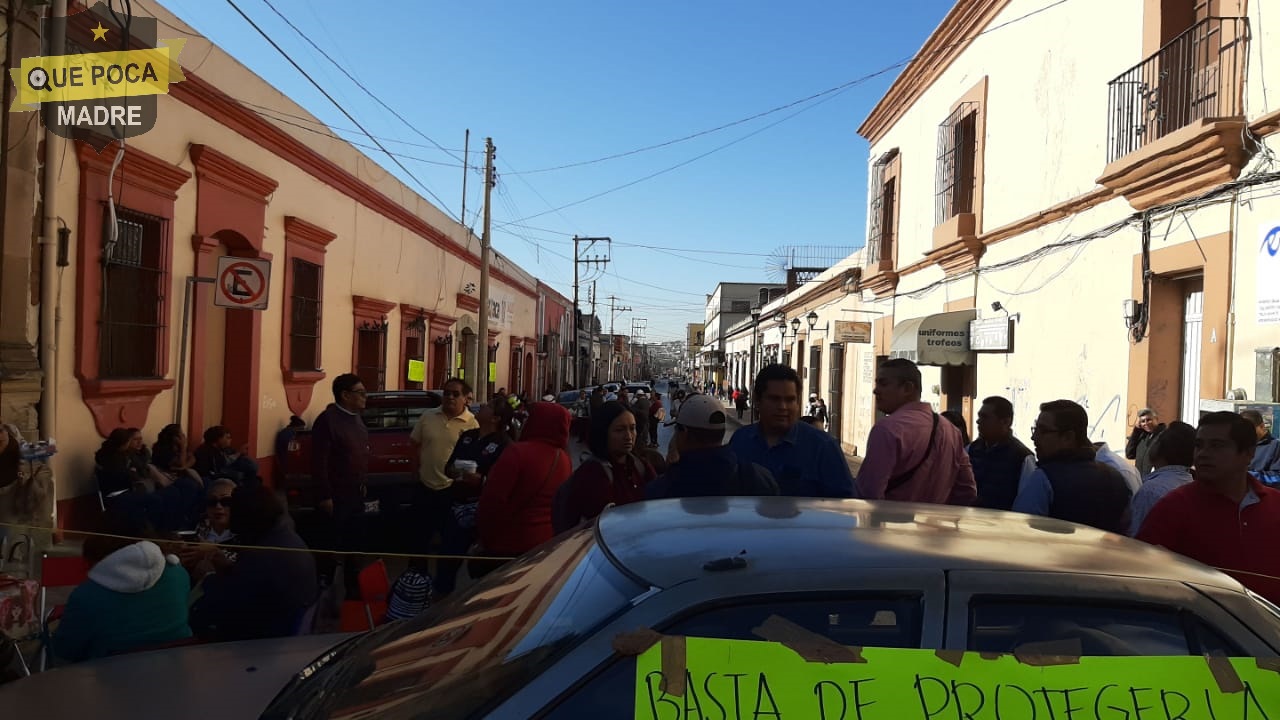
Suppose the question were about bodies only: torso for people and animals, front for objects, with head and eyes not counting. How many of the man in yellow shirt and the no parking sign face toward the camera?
2

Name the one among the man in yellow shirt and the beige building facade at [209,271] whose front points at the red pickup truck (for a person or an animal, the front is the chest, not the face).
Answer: the beige building facade

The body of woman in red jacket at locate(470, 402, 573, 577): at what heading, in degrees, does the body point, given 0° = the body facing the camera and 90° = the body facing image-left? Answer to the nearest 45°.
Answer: approximately 225°

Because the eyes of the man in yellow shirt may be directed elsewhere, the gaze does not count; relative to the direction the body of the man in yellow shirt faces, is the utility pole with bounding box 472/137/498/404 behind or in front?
behind

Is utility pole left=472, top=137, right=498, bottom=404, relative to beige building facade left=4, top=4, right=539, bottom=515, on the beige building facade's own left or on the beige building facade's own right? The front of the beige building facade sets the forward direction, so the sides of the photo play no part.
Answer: on the beige building facade's own left

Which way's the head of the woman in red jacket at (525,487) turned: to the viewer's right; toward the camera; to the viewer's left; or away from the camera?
away from the camera

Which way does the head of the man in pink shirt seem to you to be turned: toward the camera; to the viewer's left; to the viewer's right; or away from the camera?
to the viewer's left

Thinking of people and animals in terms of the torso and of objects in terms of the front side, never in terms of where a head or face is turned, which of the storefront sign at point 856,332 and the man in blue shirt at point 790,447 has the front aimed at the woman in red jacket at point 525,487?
the storefront sign

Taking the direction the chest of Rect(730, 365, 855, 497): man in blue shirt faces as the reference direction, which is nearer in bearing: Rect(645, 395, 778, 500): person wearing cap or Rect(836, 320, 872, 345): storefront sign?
the person wearing cap

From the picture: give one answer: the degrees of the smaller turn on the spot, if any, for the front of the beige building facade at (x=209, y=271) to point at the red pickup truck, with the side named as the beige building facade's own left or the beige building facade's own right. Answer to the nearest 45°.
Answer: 0° — it already faces it

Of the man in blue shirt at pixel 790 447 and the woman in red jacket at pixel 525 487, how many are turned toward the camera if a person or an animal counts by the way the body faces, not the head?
1

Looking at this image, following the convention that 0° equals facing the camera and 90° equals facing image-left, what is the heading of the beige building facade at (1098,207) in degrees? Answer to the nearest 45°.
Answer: approximately 45°

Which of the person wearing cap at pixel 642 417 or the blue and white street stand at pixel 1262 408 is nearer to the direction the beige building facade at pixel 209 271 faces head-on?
the blue and white street stand
